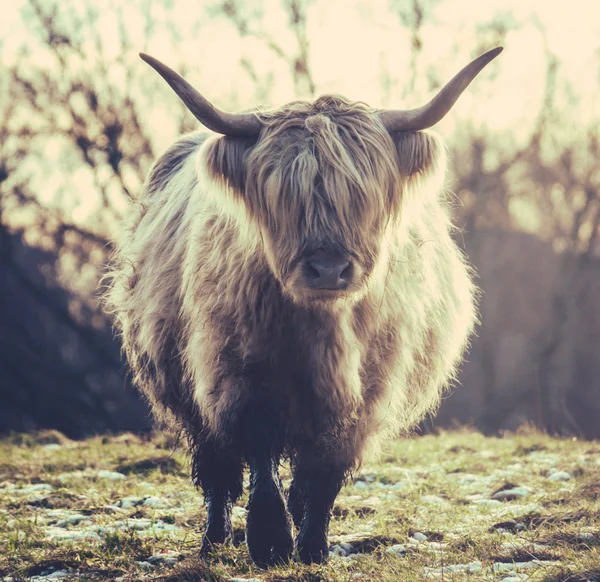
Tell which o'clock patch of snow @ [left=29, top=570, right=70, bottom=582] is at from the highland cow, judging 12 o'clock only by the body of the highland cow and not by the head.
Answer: The patch of snow is roughly at 2 o'clock from the highland cow.

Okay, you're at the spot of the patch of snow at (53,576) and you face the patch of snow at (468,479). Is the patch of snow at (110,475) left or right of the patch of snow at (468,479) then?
left

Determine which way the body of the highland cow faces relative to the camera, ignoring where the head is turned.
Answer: toward the camera

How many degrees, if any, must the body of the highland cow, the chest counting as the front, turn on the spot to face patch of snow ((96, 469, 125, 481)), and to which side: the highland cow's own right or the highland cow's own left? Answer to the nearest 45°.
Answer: approximately 135° to the highland cow's own right

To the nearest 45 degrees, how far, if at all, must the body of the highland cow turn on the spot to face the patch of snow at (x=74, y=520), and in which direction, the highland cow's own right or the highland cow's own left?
approximately 135° to the highland cow's own right

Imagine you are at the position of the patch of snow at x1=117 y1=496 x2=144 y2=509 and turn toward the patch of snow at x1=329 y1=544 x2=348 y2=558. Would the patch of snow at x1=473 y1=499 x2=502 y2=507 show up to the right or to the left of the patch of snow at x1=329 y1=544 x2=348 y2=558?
left

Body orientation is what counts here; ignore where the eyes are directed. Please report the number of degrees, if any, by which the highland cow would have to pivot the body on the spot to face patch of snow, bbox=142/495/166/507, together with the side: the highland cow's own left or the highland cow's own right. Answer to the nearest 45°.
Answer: approximately 135° to the highland cow's own right
